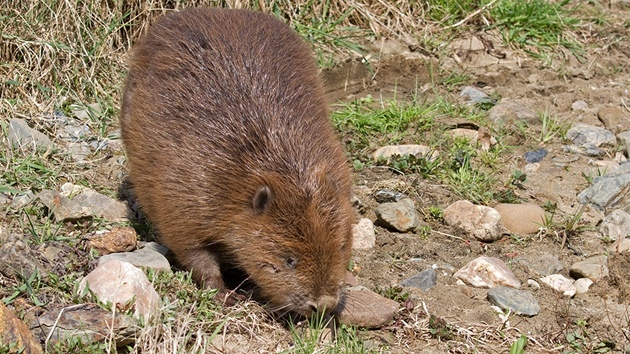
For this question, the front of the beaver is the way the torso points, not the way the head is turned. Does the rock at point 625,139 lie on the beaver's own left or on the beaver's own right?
on the beaver's own left

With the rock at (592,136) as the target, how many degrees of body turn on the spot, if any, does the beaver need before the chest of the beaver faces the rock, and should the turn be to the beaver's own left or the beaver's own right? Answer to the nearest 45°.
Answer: approximately 90° to the beaver's own left

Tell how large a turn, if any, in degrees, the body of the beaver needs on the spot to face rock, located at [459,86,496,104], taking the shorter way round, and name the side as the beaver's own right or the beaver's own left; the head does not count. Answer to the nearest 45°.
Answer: approximately 90° to the beaver's own left

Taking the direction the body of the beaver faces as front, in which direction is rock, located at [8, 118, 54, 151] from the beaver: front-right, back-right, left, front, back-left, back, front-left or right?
back

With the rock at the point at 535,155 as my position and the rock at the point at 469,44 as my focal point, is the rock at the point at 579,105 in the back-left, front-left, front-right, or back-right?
front-right

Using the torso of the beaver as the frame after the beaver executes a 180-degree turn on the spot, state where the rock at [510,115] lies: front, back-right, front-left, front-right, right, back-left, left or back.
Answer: right

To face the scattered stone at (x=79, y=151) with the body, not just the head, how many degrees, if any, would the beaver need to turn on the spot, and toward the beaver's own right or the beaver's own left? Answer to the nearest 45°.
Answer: approximately 180°

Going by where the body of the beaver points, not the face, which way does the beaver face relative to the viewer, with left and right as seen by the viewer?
facing the viewer and to the right of the viewer

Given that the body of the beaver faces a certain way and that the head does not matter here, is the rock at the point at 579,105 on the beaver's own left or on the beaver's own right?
on the beaver's own left

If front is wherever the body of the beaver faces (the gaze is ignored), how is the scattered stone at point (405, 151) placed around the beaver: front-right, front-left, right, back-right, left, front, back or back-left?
left

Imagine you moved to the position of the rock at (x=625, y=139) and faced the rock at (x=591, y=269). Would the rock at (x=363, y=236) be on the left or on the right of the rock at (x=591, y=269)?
right

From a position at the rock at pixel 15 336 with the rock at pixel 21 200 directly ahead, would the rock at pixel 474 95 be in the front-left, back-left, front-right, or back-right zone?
front-right

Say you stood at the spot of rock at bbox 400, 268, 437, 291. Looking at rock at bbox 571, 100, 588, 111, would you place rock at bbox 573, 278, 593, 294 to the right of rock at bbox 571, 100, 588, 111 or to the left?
right

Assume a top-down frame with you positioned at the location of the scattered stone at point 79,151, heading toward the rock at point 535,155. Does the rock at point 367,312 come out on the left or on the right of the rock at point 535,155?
right

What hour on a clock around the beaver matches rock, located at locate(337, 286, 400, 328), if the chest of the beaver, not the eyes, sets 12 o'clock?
The rock is roughly at 12 o'clock from the beaver.

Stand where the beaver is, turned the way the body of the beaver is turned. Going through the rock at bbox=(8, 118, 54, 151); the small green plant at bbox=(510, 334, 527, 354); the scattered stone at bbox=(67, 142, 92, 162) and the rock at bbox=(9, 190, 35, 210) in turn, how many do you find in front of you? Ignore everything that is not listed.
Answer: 1

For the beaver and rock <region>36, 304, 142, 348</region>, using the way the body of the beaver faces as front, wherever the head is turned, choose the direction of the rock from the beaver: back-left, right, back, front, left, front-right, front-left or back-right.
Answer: right

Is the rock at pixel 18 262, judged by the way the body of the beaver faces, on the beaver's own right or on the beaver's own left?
on the beaver's own right

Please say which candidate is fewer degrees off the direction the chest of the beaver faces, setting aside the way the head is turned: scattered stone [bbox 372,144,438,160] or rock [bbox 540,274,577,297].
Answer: the rock
